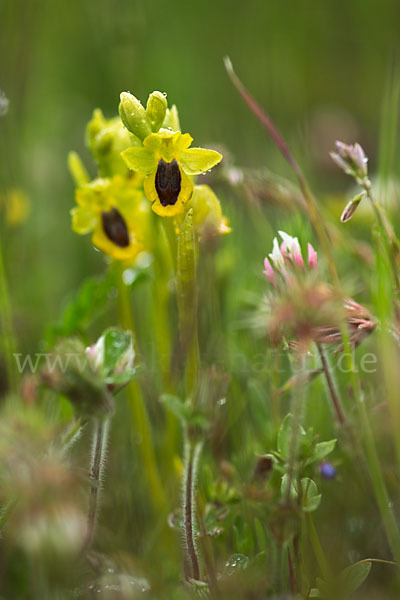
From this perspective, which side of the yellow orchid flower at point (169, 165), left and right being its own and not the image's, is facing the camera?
front
